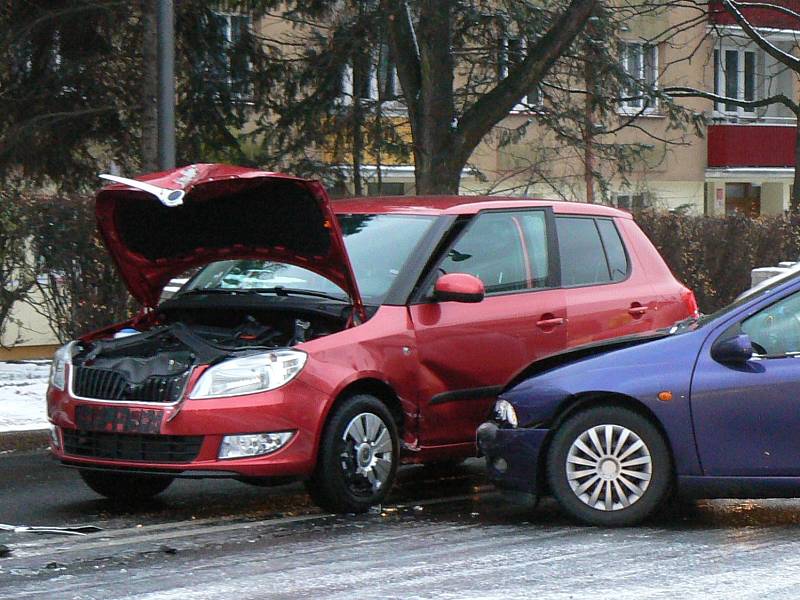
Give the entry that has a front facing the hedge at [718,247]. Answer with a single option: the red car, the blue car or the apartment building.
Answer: the apartment building

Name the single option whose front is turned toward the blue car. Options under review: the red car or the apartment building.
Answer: the apartment building

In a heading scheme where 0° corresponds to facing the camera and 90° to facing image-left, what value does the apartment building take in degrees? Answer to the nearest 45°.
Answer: approximately 0°

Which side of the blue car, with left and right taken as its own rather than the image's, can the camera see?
left

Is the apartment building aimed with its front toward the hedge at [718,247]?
yes

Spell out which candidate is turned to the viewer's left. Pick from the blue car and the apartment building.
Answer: the blue car

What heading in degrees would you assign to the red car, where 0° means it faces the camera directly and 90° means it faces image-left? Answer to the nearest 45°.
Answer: approximately 45°

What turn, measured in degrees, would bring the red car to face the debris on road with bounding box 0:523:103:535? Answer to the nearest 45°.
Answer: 0° — it already faces it

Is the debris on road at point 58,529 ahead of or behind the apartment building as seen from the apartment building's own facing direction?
ahead

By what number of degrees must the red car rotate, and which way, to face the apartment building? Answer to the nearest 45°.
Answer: approximately 135° to its right

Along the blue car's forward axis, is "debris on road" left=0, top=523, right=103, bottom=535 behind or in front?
in front

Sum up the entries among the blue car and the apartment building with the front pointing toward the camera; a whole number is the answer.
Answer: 1

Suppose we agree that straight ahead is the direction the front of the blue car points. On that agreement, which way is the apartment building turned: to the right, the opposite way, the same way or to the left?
to the left
